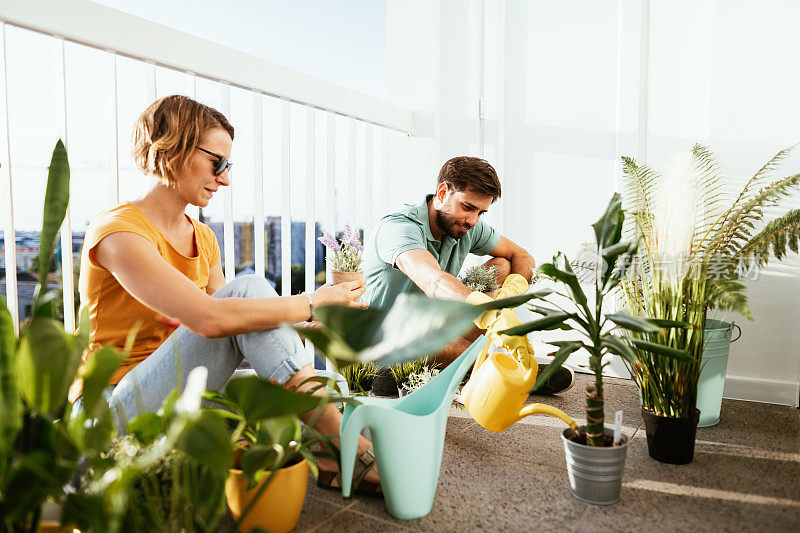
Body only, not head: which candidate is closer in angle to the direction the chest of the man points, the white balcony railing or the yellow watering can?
the yellow watering can

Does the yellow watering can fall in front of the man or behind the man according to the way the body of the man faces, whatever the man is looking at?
in front

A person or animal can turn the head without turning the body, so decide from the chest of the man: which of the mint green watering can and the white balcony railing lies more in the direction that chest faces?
the mint green watering can

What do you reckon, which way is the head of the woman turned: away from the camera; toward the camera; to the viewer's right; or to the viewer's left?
to the viewer's right

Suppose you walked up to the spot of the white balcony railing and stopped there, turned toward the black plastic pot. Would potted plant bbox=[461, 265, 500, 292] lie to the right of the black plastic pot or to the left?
left

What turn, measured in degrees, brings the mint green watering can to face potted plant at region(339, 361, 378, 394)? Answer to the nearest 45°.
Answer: approximately 90° to its left

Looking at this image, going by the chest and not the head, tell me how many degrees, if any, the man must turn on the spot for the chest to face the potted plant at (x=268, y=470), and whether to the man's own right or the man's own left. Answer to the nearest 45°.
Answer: approximately 45° to the man's own right

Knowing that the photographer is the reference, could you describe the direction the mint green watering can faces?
facing to the right of the viewer
